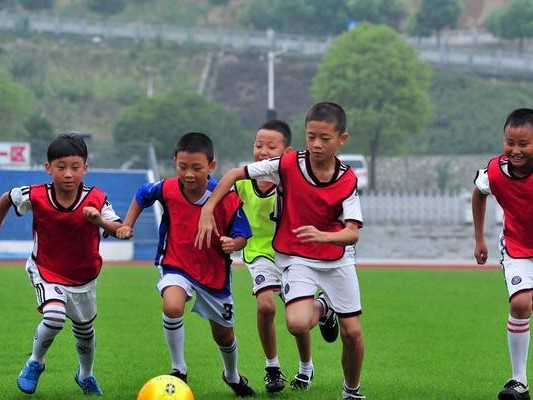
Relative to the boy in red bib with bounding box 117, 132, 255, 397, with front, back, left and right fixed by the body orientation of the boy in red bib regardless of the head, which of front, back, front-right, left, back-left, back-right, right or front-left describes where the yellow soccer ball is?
front

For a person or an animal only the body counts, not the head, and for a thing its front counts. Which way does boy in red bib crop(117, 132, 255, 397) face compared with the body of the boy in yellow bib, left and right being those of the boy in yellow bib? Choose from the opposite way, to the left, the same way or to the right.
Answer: the same way

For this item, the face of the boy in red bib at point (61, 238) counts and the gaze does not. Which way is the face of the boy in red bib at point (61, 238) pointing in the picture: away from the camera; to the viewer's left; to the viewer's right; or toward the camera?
toward the camera

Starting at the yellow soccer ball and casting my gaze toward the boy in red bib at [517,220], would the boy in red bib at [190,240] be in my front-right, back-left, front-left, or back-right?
front-left

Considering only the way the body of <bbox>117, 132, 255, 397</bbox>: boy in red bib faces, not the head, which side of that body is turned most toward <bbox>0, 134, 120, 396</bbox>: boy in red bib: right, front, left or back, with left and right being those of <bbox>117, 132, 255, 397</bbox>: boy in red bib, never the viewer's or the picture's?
right

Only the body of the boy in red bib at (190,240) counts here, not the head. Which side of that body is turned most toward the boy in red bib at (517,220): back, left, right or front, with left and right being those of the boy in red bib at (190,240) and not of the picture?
left

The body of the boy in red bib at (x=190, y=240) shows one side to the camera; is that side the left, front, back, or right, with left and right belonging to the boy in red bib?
front

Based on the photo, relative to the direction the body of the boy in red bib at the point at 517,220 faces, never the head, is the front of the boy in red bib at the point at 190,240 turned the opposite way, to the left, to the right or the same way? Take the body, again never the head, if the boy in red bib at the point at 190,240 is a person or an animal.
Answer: the same way

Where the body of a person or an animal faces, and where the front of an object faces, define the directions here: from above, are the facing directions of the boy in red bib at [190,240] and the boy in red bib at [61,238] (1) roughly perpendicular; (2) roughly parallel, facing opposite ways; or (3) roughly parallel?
roughly parallel

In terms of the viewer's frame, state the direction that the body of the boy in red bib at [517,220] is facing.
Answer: toward the camera

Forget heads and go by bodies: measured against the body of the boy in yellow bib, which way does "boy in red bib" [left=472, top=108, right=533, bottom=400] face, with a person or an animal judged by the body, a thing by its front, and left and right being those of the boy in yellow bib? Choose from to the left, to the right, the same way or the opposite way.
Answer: the same way

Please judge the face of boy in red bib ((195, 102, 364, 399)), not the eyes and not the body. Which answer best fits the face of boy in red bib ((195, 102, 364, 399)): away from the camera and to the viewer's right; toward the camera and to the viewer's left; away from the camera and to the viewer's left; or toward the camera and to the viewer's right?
toward the camera and to the viewer's left

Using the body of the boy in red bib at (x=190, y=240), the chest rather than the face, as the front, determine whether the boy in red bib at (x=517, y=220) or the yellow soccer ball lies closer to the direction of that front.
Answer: the yellow soccer ball

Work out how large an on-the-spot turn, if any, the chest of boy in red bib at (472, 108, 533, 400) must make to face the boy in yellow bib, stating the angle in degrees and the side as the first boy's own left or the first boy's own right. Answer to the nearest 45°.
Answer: approximately 90° to the first boy's own right
